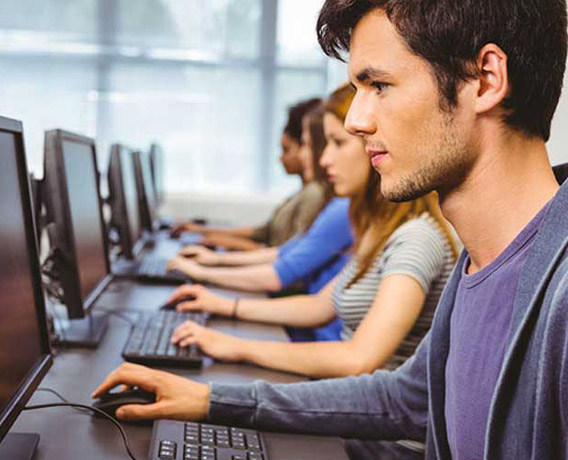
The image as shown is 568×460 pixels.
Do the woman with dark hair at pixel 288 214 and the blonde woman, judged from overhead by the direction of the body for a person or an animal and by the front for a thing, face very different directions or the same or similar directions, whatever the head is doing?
same or similar directions

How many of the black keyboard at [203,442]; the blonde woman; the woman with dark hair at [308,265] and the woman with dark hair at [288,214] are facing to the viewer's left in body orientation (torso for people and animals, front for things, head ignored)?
3

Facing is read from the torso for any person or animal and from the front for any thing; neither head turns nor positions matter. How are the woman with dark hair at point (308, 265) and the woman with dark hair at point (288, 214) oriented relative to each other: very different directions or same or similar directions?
same or similar directions

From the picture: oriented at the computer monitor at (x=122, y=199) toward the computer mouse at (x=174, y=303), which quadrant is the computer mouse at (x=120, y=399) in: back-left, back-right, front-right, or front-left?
front-right

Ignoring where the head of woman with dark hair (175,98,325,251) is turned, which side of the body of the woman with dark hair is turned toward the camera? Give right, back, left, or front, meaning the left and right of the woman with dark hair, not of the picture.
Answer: left

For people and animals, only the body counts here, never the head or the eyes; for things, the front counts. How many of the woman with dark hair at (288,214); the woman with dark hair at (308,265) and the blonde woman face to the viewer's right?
0

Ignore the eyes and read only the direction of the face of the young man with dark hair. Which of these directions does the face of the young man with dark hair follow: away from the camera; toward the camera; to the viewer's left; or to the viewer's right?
to the viewer's left

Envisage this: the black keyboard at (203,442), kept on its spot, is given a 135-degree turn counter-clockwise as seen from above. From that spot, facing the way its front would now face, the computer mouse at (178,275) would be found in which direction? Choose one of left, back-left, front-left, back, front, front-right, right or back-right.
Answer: front-right

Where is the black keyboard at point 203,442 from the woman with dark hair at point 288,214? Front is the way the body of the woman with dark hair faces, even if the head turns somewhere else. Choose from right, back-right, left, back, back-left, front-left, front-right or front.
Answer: left

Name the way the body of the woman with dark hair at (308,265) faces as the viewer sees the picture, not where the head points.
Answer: to the viewer's left

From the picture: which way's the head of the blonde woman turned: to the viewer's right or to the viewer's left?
to the viewer's left

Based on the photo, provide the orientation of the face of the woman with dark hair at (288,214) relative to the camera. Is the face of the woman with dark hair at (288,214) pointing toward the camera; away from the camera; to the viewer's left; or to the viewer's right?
to the viewer's left

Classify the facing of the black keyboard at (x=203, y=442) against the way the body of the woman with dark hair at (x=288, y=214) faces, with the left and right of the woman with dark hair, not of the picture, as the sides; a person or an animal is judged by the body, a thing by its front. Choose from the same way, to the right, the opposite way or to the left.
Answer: the opposite way

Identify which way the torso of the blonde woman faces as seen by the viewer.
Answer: to the viewer's left

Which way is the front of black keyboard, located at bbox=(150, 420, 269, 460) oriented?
to the viewer's right

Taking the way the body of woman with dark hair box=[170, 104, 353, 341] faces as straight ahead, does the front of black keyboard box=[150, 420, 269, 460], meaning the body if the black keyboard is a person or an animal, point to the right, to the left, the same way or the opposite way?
the opposite way

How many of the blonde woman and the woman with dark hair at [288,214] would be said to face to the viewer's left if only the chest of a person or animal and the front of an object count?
2
